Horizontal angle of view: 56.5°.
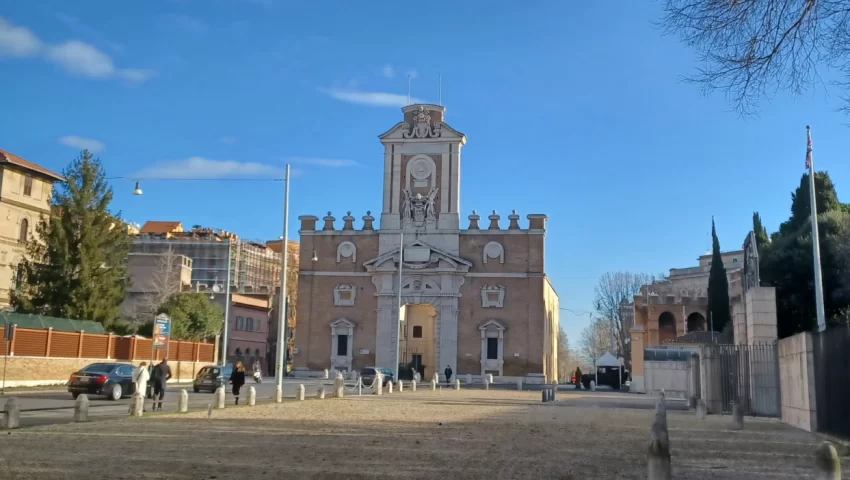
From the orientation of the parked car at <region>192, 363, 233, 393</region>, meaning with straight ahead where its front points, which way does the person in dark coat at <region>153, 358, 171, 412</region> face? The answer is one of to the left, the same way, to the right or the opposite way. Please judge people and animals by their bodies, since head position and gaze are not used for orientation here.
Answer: the same way

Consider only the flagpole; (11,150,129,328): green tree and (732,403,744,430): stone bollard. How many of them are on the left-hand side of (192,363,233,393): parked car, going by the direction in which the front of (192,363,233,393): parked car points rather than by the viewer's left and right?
1

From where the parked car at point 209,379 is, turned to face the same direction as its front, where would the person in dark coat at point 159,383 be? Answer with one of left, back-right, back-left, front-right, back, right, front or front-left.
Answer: back-right

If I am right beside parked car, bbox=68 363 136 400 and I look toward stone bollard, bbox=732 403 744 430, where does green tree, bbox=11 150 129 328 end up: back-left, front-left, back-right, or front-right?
back-left

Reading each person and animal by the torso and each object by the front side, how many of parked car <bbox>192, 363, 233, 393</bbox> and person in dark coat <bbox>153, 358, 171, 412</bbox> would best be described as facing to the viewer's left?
0
